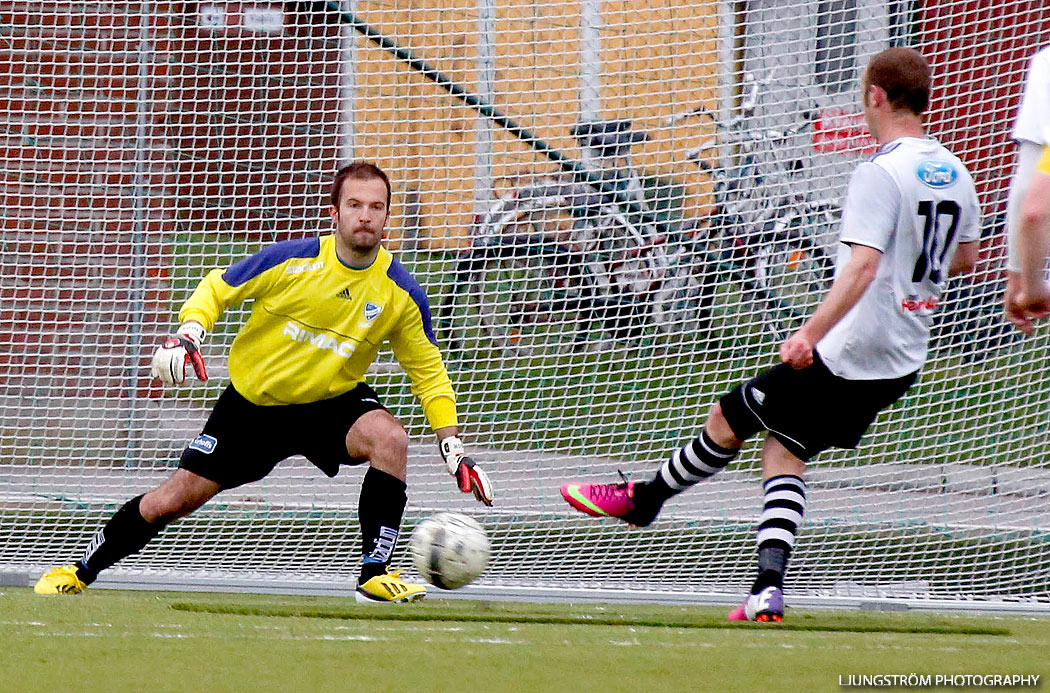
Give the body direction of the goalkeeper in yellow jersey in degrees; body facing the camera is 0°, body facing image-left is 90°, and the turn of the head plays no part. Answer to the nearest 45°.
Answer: approximately 0°

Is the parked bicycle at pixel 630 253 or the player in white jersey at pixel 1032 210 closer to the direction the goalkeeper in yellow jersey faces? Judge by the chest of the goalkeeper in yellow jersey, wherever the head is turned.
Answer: the player in white jersey

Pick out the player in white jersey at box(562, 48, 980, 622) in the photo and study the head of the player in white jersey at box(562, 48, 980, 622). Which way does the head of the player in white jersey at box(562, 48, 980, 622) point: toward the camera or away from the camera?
away from the camera

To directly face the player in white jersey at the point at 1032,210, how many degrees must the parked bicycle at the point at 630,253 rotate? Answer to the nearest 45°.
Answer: approximately 90° to its right

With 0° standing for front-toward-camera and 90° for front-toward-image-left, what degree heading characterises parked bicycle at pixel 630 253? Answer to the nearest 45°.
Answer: approximately 270°
